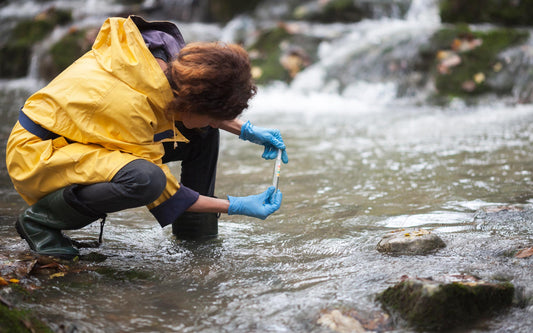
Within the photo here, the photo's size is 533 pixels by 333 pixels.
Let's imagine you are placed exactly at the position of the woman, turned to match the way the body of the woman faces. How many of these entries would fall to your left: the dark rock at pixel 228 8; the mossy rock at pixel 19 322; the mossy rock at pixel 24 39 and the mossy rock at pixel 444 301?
2

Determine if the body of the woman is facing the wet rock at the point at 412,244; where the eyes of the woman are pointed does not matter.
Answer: yes

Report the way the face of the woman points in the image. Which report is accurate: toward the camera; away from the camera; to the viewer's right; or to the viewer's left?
to the viewer's right

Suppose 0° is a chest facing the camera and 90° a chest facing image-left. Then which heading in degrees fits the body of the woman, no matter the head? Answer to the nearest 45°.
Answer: approximately 270°

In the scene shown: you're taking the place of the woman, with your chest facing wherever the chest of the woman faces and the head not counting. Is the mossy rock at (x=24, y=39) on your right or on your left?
on your left

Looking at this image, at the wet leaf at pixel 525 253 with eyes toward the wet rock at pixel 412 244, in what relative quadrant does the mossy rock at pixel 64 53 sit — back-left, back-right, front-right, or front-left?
front-right

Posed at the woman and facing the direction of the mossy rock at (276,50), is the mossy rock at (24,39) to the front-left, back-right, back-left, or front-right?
front-left

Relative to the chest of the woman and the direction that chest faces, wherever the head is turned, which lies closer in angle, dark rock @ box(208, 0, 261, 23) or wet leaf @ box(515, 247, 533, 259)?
the wet leaf

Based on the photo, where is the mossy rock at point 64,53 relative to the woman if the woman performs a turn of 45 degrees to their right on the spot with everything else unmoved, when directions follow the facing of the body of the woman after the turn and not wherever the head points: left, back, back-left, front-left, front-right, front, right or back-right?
back-left

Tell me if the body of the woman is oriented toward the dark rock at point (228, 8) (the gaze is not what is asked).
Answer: no

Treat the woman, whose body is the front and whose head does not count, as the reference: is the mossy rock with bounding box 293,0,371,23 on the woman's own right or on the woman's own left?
on the woman's own left

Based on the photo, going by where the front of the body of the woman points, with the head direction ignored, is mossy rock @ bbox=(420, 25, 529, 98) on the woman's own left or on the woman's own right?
on the woman's own left

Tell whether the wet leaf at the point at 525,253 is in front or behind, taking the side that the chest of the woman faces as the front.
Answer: in front

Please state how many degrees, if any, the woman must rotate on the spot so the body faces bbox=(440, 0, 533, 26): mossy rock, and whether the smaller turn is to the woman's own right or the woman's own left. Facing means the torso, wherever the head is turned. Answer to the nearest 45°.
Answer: approximately 45° to the woman's own left

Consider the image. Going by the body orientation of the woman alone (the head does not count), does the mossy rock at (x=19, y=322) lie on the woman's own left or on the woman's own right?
on the woman's own right

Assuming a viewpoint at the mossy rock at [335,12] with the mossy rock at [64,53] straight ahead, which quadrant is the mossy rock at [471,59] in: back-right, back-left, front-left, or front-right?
back-left
